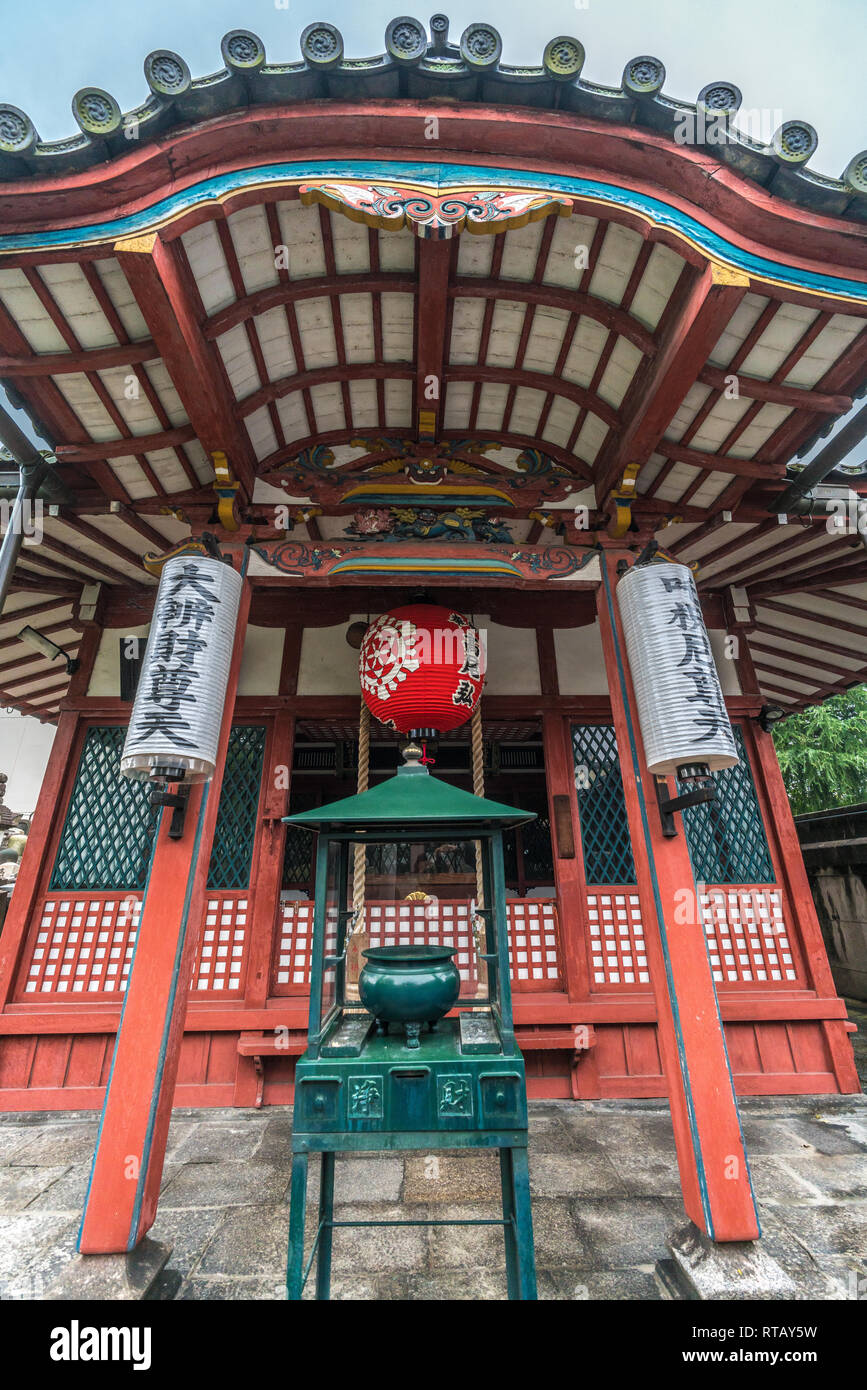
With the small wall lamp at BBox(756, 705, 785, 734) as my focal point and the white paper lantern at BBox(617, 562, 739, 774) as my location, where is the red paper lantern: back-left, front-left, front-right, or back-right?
back-left

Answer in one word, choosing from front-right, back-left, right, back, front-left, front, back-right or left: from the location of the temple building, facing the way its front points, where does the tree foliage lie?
back-left

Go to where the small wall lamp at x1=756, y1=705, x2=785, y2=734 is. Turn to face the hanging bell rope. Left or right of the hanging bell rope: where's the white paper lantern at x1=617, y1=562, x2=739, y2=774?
left

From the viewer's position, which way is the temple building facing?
facing the viewer
